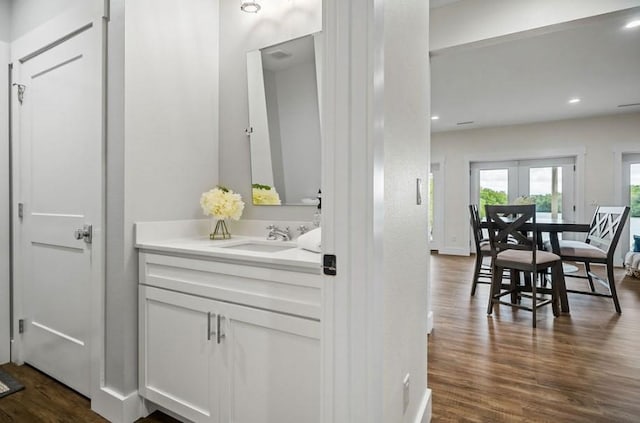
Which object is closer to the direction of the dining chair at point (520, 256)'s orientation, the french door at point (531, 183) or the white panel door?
the french door

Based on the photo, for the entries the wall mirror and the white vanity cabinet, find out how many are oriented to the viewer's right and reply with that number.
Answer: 0

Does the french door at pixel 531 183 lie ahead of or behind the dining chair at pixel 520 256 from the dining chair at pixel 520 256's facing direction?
ahead

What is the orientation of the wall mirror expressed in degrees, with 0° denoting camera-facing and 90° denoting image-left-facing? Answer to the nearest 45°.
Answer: approximately 45°

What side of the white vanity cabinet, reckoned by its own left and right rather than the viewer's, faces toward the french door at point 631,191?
back

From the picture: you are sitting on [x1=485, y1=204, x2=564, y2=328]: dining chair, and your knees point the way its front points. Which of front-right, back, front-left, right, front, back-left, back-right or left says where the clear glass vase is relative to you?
back

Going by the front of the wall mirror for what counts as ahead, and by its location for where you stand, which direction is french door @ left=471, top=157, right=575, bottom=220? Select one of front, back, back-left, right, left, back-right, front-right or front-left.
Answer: back
